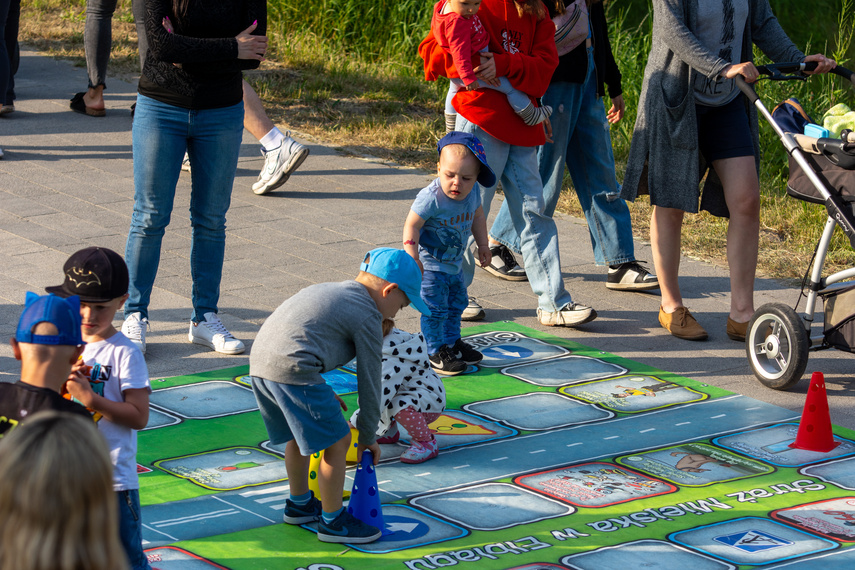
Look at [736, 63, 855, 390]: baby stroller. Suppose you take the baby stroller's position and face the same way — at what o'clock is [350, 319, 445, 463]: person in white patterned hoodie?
The person in white patterned hoodie is roughly at 3 o'clock from the baby stroller.

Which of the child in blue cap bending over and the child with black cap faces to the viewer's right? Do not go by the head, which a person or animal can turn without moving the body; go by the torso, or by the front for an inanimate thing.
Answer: the child in blue cap bending over

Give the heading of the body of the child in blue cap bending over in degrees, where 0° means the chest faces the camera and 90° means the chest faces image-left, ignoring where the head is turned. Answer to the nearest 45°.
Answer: approximately 270°

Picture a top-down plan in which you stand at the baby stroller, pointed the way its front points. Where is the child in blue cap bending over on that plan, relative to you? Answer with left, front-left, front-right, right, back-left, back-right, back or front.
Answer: right

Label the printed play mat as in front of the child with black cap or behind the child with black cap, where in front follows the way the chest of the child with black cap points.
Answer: behind

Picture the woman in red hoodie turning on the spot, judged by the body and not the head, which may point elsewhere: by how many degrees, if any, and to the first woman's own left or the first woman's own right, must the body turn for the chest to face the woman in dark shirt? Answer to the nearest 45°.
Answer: approximately 90° to the first woman's own right

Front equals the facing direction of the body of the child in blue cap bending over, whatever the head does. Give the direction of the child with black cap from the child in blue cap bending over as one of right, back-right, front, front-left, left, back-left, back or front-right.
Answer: back-right
